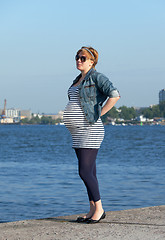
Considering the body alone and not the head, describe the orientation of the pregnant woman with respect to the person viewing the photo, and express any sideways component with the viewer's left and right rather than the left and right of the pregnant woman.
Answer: facing the viewer and to the left of the viewer

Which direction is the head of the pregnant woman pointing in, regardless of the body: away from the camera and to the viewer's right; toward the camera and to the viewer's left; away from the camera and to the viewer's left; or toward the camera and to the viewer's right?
toward the camera and to the viewer's left
